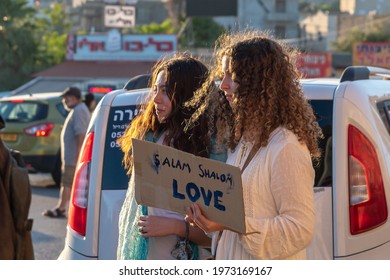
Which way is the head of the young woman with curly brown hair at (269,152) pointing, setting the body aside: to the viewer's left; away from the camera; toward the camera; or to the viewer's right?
to the viewer's left

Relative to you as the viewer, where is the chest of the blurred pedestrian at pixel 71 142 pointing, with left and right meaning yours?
facing to the left of the viewer

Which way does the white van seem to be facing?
away from the camera

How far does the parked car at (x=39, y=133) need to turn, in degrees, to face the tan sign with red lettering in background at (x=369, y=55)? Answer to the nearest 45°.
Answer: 0° — it already faces it

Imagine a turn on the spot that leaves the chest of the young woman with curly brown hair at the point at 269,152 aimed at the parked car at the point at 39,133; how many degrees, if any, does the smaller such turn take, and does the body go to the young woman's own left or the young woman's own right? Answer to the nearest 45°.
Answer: approximately 90° to the young woman's own right

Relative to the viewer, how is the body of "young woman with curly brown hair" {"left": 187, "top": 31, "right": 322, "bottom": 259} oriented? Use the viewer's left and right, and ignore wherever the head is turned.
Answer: facing to the left of the viewer

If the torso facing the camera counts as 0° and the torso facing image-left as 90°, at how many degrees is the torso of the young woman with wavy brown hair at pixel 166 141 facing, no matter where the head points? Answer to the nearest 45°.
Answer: approximately 45°

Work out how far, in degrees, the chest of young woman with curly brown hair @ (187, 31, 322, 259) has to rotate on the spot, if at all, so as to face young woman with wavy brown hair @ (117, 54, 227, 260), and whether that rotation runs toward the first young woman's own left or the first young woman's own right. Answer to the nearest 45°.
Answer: approximately 45° to the first young woman's own right

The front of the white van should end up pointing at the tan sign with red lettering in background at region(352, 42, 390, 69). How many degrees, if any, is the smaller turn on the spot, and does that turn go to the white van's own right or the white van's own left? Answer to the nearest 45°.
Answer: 0° — it already faces it

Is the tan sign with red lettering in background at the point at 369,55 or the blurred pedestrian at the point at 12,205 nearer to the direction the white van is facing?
the tan sign with red lettering in background

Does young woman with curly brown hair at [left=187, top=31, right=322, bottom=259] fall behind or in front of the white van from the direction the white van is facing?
behind

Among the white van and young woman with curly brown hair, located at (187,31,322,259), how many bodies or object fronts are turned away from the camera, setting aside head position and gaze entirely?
1

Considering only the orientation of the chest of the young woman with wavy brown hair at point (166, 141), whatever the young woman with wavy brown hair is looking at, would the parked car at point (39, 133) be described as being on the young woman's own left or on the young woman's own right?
on the young woman's own right
